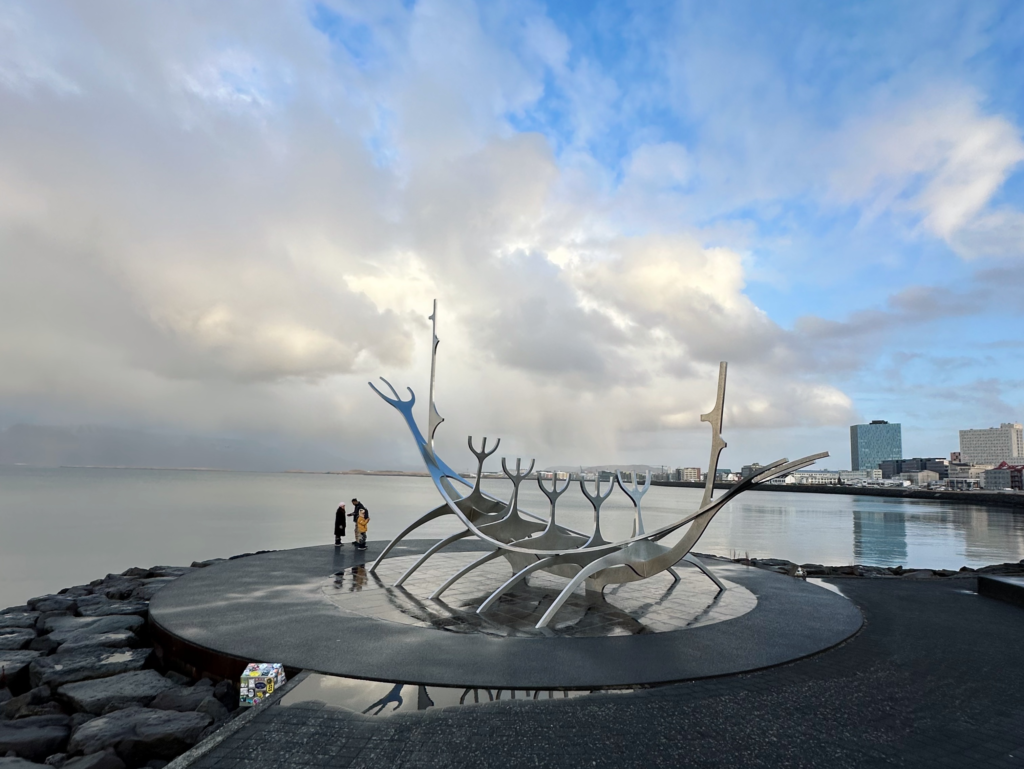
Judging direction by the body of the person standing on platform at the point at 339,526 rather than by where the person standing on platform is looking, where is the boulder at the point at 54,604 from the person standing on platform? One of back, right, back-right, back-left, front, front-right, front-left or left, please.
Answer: back-right

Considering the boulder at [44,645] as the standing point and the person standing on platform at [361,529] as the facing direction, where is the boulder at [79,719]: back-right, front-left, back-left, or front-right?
back-right

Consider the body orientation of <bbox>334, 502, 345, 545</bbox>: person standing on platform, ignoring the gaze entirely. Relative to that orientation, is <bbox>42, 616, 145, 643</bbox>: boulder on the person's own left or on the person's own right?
on the person's own right

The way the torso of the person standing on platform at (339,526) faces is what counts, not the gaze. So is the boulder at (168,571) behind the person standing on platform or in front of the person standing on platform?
behind

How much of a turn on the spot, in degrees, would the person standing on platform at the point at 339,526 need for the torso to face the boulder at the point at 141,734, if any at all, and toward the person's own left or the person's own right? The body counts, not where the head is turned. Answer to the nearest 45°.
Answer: approximately 90° to the person's own right

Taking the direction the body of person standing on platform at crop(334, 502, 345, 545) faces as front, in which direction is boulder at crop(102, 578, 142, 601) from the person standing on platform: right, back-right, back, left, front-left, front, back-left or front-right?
back-right

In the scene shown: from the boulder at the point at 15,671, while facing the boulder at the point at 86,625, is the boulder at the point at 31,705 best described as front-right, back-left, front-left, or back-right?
back-right

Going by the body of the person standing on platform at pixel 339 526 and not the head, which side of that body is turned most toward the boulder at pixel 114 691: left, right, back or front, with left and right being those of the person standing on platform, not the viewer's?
right

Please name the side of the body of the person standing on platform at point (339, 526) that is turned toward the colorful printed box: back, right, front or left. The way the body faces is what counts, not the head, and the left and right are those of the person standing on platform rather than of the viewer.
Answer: right

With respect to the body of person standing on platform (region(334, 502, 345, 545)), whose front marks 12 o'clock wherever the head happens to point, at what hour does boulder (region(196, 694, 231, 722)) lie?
The boulder is roughly at 3 o'clock from the person standing on platform.

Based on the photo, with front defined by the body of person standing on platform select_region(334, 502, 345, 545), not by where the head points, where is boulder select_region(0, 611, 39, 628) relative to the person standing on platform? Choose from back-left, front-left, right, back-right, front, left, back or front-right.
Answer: back-right

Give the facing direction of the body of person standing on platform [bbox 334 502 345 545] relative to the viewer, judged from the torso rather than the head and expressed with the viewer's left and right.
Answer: facing to the right of the viewer

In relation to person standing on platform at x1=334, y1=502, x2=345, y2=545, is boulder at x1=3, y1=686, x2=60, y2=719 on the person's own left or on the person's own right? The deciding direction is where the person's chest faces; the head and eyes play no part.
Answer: on the person's own right
